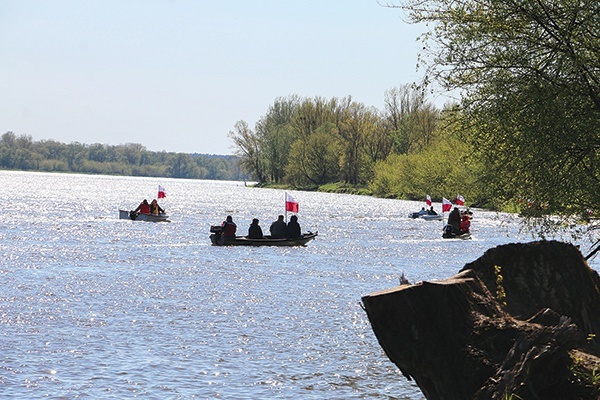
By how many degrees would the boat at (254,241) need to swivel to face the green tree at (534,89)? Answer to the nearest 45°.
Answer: approximately 90° to its right

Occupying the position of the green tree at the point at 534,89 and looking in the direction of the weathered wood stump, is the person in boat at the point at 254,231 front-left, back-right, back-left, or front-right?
back-right

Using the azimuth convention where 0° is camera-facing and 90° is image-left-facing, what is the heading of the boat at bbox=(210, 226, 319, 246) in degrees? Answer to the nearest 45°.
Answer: approximately 270°

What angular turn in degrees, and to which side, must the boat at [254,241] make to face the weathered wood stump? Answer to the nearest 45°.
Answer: approximately 90° to its right
